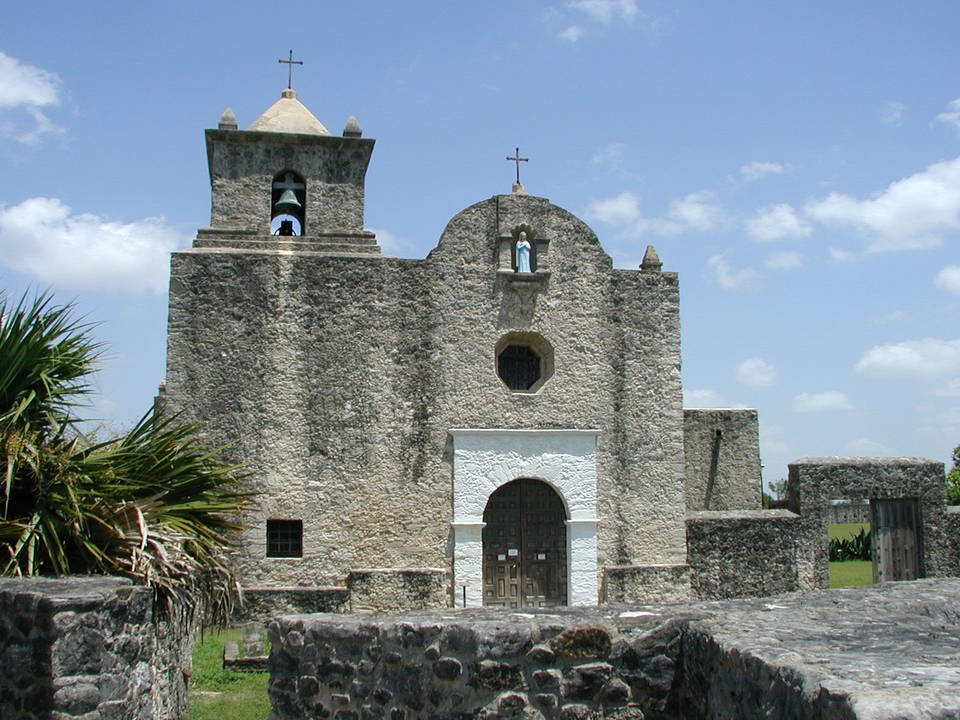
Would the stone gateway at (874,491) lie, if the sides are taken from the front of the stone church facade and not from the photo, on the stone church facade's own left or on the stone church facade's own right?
on the stone church facade's own left

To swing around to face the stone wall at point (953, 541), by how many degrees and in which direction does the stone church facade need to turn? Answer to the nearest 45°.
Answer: approximately 90° to its left

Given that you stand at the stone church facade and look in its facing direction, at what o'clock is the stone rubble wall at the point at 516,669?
The stone rubble wall is roughly at 12 o'clock from the stone church facade.

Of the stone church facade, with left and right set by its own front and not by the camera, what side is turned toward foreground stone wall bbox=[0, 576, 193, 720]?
front

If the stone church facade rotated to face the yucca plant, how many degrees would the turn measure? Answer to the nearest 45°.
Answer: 0° — it already faces it

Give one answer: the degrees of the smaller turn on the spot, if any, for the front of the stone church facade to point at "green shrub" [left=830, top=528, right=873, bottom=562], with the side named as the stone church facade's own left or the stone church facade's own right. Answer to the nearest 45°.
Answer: approximately 135° to the stone church facade's own left

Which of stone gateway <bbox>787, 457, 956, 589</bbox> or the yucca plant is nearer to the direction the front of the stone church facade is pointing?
the yucca plant

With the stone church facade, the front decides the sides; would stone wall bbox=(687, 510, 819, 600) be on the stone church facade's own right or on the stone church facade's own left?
on the stone church facade's own left

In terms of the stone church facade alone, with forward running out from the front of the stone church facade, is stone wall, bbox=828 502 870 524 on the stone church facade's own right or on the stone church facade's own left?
on the stone church facade's own left

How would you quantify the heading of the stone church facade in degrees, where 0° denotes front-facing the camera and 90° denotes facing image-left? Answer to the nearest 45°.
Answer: approximately 0°

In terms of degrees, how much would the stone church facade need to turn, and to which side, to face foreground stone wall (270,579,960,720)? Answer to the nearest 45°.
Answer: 0° — it already faces it

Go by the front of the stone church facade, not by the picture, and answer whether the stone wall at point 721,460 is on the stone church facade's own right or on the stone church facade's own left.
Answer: on the stone church facade's own left
